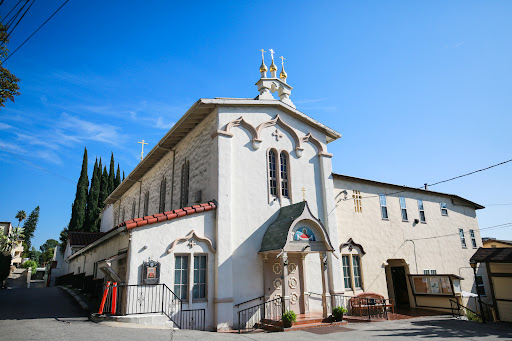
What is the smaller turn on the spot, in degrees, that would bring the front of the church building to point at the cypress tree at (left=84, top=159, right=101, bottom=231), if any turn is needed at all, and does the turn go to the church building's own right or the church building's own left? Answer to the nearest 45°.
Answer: approximately 180°

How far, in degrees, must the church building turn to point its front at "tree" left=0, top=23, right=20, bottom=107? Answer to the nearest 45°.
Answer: approximately 90° to its right

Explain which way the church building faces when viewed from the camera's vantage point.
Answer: facing the viewer and to the right of the viewer

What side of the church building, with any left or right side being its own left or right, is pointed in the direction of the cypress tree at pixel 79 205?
back
